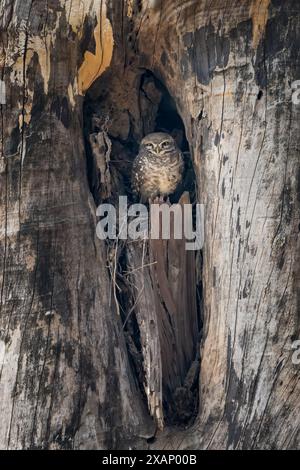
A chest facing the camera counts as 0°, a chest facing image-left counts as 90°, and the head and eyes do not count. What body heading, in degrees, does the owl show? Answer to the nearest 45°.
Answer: approximately 0°
